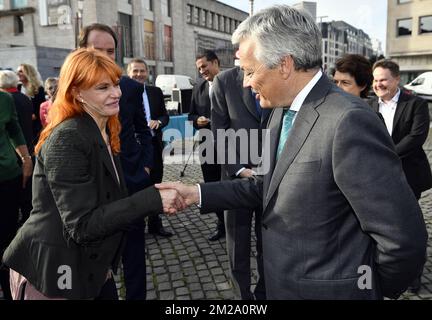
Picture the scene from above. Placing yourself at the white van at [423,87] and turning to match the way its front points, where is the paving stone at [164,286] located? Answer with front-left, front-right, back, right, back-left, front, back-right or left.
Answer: left

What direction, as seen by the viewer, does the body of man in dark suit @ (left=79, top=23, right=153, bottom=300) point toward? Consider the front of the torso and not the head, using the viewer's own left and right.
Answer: facing the viewer and to the right of the viewer

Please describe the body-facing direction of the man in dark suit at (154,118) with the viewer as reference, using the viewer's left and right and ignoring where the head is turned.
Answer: facing the viewer

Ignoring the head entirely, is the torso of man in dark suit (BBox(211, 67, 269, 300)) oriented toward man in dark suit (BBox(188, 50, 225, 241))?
no

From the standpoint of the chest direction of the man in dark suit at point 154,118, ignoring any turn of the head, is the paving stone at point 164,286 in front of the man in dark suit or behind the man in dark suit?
in front

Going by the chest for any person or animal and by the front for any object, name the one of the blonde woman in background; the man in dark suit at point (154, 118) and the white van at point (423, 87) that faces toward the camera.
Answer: the man in dark suit

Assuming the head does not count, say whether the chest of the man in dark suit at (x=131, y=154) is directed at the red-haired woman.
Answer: no

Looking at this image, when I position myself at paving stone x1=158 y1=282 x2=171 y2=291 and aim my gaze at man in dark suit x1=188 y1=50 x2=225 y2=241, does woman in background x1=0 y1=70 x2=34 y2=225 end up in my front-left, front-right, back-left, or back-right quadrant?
front-left

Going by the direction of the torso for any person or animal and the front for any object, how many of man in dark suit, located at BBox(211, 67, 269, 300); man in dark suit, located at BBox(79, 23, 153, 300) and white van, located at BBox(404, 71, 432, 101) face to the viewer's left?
1

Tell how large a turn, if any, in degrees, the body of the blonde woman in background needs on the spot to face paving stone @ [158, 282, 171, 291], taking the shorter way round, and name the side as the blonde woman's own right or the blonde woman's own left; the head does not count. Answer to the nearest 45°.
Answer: approximately 90° to the blonde woman's own left

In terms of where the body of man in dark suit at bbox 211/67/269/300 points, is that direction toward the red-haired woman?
no

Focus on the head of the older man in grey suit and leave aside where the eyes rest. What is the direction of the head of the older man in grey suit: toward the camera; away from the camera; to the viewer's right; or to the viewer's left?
to the viewer's left
